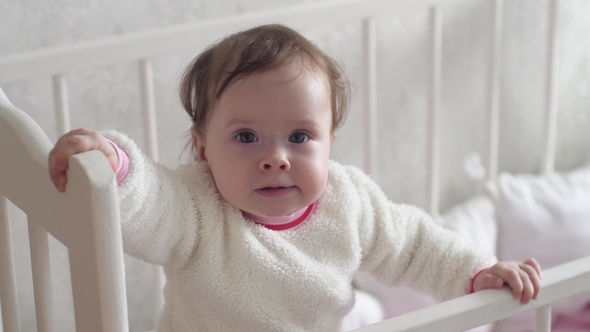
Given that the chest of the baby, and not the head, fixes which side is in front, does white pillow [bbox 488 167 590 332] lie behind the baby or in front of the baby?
behind

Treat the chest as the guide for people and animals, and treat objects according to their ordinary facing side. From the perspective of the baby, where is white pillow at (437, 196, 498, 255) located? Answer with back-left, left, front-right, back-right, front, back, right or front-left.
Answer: back-left

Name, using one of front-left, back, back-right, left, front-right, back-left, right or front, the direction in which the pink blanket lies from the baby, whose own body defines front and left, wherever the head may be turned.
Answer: back-left

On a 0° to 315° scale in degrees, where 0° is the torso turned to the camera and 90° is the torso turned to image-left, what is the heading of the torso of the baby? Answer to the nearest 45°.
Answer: approximately 0°
